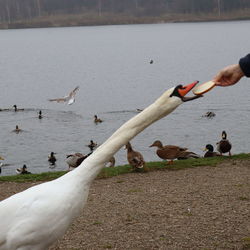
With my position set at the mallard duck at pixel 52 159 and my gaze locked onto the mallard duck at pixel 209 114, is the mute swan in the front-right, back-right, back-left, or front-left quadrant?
back-right

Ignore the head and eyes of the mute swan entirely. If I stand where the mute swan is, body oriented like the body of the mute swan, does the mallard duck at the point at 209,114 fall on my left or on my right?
on my left

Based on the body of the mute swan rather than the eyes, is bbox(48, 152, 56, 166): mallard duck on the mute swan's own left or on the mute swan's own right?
on the mute swan's own left

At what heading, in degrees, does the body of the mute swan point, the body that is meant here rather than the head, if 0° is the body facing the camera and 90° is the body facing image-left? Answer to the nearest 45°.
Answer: approximately 270°
